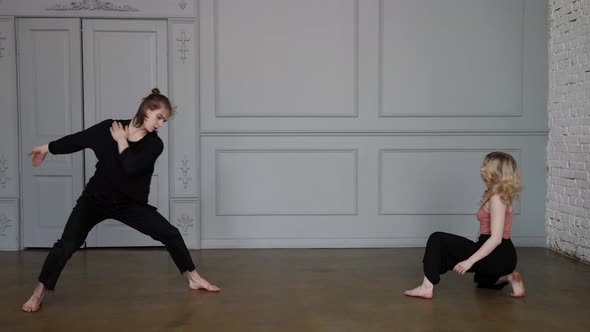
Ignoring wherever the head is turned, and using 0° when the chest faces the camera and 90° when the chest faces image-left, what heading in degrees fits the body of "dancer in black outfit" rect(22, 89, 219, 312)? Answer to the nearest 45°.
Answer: approximately 0°

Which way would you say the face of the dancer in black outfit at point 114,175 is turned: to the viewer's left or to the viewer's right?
to the viewer's right

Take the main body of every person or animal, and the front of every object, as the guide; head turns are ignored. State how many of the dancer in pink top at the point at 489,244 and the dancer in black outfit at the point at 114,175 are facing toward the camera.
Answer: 1

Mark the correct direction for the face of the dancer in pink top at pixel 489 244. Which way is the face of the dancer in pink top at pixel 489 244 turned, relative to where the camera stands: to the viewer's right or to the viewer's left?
to the viewer's left

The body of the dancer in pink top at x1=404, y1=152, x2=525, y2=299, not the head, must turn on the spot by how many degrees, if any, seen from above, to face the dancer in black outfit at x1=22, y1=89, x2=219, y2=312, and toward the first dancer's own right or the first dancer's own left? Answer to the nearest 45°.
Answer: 0° — they already face them

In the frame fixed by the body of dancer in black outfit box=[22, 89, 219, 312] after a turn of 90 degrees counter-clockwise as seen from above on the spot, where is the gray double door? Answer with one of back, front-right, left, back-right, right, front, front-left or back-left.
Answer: left

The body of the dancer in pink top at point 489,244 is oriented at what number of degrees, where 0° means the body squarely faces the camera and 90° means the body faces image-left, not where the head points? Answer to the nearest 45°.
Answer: approximately 90°
